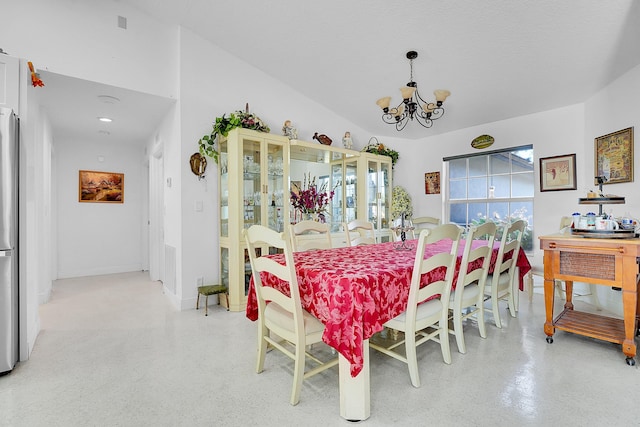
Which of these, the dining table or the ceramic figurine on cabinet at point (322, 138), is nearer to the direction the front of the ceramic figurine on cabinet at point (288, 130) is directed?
the dining table

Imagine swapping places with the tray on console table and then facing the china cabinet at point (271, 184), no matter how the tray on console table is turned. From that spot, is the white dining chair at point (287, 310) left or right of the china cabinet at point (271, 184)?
left

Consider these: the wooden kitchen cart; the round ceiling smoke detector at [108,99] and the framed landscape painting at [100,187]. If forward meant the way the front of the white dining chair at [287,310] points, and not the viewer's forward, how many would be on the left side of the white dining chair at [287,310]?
2

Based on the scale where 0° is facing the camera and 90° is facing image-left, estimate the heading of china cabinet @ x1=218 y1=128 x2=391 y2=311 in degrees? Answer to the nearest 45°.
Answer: approximately 315°

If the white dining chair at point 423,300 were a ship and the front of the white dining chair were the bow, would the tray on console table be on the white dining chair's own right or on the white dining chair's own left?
on the white dining chair's own right

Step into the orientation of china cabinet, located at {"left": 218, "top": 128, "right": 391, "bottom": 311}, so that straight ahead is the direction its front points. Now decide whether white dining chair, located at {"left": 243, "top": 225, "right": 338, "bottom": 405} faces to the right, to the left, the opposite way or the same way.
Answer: to the left

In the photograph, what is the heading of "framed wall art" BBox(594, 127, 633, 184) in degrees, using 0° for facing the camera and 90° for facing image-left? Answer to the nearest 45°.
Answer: approximately 45°

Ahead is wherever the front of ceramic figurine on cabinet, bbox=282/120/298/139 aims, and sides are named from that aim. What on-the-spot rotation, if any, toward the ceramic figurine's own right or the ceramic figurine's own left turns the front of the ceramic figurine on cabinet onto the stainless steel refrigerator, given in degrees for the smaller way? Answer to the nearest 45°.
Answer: approximately 90° to the ceramic figurine's own right

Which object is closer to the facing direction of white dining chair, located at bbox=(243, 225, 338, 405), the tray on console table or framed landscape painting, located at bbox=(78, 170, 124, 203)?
the tray on console table

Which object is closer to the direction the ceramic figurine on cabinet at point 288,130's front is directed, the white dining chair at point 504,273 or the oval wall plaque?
the white dining chair

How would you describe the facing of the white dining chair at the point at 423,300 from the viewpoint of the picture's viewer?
facing away from the viewer and to the left of the viewer
